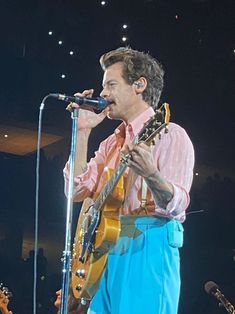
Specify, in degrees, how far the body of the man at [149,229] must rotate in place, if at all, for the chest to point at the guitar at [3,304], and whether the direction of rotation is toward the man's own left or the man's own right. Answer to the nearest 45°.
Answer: approximately 90° to the man's own right

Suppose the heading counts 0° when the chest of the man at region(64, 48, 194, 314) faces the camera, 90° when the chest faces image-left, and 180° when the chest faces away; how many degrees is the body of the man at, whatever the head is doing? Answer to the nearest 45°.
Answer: approximately 45°

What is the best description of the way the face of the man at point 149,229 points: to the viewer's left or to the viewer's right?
to the viewer's left

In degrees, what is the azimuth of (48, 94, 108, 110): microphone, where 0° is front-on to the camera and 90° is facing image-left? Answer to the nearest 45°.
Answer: approximately 270°
